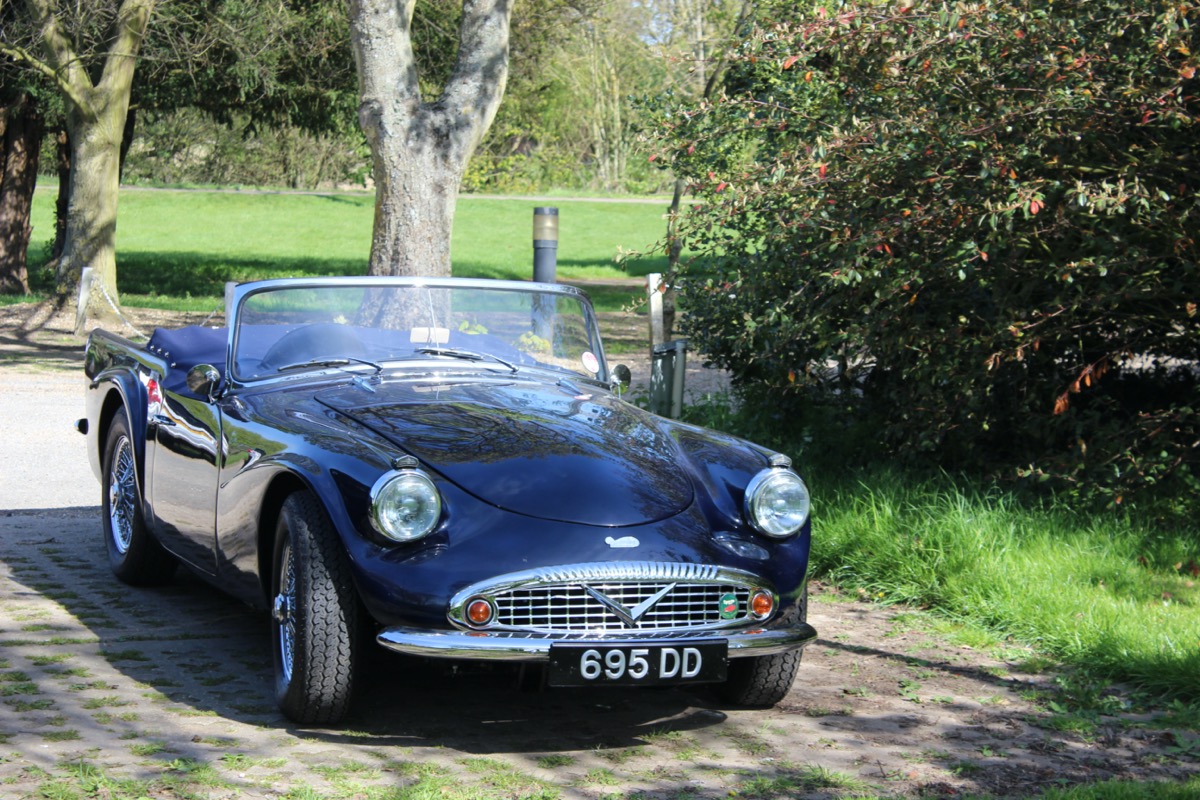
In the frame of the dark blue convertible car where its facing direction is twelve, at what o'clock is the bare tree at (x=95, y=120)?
The bare tree is roughly at 7 o'clock from the dark blue convertible car.

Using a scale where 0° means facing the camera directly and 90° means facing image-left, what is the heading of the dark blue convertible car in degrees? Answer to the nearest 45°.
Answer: approximately 315°

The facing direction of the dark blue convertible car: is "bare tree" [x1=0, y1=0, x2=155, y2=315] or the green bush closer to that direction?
the green bush

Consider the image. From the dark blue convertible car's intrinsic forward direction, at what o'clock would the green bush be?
The green bush is roughly at 9 o'clock from the dark blue convertible car.
